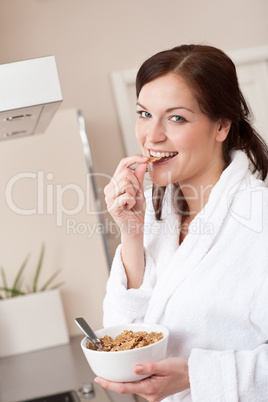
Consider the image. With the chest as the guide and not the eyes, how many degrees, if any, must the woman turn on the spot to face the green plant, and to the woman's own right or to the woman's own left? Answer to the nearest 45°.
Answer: approximately 90° to the woman's own right

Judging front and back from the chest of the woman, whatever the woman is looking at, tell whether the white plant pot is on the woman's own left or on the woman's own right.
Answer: on the woman's own right
